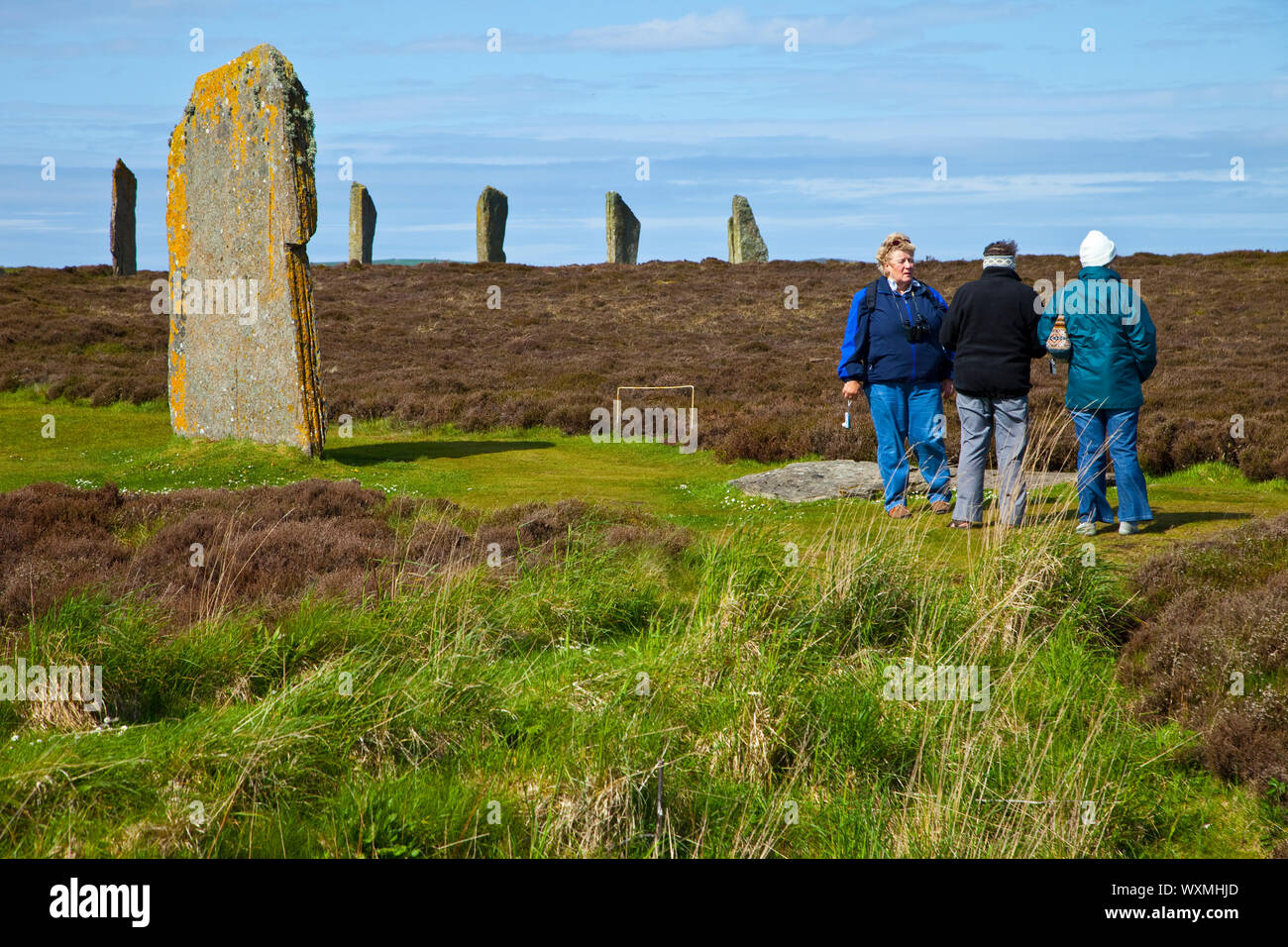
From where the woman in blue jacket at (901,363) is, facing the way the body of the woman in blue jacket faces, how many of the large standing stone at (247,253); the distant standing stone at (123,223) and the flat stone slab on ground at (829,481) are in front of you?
0

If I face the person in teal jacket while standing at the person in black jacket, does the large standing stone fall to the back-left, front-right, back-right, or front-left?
back-left

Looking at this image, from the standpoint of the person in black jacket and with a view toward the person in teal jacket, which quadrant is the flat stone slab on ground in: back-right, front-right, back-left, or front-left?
back-left

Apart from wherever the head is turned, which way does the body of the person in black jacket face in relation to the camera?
away from the camera

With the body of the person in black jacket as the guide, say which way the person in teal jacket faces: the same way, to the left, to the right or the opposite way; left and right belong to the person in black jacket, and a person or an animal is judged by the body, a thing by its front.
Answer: the same way

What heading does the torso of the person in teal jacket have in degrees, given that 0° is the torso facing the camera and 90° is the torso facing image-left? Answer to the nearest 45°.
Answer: approximately 180°

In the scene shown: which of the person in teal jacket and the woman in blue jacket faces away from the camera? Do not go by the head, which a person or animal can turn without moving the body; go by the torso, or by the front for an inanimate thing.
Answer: the person in teal jacket

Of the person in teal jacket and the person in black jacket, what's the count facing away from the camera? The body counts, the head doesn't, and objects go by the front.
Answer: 2

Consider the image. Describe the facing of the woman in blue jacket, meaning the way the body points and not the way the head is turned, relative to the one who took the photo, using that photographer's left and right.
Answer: facing the viewer and to the right of the viewer

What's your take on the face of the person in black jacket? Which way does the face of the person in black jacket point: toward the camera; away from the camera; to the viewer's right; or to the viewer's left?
away from the camera

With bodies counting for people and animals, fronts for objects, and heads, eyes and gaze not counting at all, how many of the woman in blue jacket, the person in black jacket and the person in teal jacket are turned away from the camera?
2

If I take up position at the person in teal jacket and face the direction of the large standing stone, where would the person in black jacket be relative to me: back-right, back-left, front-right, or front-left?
front-left
